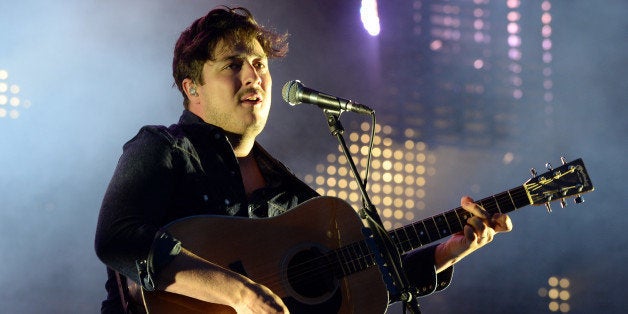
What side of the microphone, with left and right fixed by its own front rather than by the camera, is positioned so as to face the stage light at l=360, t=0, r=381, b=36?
right

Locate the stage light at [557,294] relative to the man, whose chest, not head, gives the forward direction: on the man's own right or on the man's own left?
on the man's own left

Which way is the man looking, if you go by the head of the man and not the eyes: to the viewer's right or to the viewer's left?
to the viewer's right

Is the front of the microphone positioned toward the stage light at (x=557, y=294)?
no

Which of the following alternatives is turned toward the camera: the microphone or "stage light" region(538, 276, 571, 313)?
the stage light

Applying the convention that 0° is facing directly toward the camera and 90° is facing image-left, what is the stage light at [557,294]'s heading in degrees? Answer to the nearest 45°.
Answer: approximately 0°

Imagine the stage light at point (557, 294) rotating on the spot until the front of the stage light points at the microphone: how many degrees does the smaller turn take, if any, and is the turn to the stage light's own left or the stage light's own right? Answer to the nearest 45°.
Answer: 0° — it already faces it

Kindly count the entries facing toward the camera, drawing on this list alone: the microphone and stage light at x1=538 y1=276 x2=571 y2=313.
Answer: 1

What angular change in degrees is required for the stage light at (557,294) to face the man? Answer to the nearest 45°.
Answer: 0° — it already faces them

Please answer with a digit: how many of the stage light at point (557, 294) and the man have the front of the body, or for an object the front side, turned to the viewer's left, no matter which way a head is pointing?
0

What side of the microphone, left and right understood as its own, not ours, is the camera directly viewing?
left
